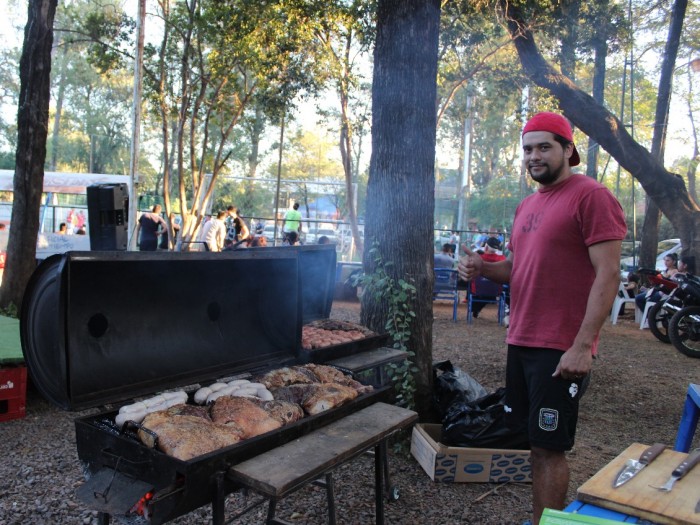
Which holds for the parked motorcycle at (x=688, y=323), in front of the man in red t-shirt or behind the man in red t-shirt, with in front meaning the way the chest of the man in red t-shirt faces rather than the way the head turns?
behind

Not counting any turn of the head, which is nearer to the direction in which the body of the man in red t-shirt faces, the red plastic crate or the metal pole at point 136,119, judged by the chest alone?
the red plastic crate

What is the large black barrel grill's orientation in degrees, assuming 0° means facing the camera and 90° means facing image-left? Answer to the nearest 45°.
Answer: approximately 315°

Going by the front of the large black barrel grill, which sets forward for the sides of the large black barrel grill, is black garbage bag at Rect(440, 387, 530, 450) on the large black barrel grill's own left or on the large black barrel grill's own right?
on the large black barrel grill's own left

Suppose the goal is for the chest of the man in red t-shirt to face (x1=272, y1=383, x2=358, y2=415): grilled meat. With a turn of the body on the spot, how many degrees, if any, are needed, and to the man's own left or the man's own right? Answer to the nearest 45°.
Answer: approximately 45° to the man's own right

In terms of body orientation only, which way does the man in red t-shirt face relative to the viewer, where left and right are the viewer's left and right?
facing the viewer and to the left of the viewer

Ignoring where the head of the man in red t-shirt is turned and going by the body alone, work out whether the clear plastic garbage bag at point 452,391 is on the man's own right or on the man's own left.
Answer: on the man's own right

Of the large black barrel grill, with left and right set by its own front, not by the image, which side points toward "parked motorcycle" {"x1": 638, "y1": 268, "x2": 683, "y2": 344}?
left

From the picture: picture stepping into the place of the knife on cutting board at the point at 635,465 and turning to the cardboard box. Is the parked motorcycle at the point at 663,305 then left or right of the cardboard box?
right
